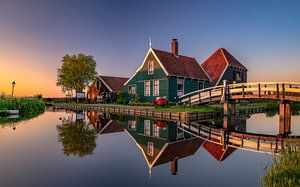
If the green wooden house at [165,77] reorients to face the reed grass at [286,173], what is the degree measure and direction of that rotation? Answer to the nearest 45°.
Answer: approximately 45° to its left

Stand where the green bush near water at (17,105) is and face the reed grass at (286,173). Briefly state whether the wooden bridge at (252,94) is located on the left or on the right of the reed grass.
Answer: left

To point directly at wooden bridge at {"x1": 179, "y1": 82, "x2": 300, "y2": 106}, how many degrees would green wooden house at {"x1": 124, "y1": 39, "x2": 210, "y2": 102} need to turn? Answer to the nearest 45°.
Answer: approximately 90° to its left

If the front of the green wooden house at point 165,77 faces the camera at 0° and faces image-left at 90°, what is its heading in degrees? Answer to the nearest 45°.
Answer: approximately 45°

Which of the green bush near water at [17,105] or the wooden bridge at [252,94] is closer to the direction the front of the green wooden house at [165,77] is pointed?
the green bush near water

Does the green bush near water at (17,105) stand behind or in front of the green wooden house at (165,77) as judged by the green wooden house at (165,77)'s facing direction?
in front
